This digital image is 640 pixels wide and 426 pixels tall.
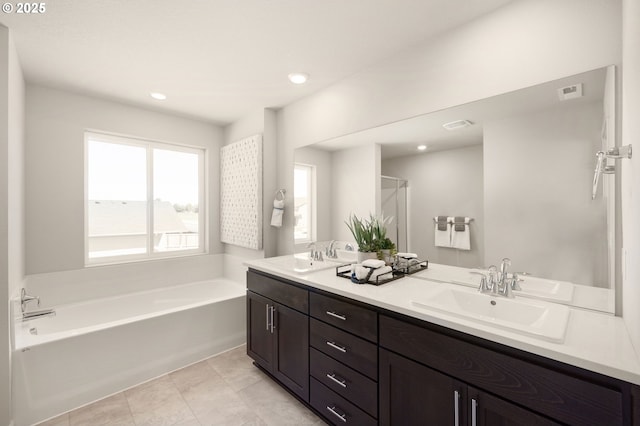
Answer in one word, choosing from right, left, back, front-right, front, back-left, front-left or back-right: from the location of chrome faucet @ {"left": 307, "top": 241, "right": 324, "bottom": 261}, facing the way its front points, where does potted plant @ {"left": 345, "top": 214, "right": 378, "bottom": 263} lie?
left

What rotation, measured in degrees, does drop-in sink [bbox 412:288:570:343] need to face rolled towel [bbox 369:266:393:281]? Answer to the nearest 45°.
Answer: approximately 45° to its right

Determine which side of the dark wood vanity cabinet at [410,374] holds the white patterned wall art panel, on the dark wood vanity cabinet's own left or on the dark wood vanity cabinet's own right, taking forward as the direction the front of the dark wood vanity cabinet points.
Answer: on the dark wood vanity cabinet's own right

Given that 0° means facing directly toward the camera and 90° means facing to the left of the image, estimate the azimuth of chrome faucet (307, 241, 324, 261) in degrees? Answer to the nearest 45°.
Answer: approximately 45°

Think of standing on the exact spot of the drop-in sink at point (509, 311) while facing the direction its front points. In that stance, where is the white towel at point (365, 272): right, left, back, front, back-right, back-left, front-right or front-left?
front-right

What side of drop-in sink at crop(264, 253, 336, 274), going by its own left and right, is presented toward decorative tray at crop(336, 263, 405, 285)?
left

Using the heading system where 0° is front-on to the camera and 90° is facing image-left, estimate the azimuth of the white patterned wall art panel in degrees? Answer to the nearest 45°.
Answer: approximately 45°

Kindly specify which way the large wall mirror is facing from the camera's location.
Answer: facing the viewer and to the left of the viewer
